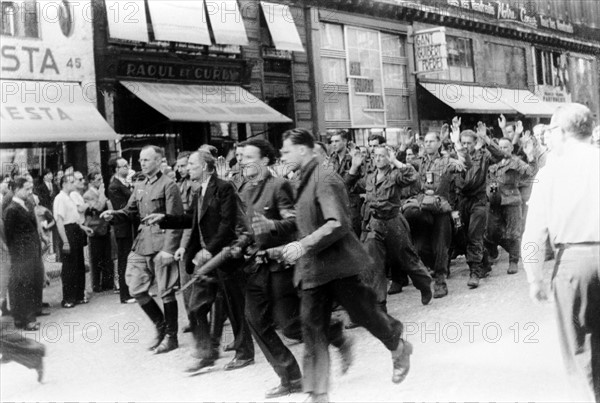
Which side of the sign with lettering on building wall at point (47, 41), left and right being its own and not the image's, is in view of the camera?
front

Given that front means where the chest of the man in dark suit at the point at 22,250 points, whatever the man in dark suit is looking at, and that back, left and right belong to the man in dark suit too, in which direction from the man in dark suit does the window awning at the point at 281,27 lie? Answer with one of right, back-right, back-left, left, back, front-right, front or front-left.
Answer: left

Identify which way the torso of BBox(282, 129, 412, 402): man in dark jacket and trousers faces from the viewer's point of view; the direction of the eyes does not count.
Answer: to the viewer's left

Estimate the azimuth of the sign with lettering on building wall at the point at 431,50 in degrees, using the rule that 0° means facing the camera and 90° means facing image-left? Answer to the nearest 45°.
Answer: approximately 45°

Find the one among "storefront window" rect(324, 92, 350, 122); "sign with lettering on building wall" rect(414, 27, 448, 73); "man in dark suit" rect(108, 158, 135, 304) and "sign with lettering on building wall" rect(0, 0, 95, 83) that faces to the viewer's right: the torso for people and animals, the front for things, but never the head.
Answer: the man in dark suit

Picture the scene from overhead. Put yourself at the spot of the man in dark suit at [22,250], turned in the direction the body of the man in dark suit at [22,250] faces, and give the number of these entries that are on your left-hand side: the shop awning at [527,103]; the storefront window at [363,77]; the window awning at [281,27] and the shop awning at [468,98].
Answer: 4

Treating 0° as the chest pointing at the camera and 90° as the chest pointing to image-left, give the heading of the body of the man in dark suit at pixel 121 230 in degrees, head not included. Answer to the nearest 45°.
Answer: approximately 270°

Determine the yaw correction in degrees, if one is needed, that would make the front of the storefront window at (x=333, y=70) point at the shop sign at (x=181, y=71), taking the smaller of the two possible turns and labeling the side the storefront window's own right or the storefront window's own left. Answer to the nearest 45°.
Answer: approximately 45° to the storefront window's own right

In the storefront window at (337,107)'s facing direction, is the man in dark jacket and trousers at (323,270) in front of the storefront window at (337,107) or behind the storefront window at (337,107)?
in front

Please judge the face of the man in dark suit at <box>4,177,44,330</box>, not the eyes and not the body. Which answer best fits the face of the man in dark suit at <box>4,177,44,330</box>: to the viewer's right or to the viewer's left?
to the viewer's right

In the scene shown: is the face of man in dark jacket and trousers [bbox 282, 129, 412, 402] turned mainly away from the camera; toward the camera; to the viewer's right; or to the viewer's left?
to the viewer's left

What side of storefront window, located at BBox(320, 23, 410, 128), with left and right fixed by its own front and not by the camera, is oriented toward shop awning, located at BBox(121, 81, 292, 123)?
right
